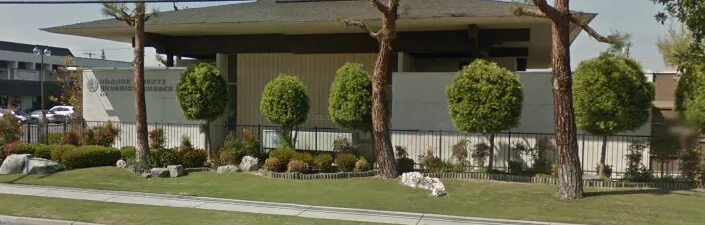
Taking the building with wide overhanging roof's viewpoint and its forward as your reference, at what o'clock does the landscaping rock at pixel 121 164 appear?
The landscaping rock is roughly at 2 o'clock from the building with wide overhanging roof.

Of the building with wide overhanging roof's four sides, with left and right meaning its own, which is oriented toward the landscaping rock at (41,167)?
front

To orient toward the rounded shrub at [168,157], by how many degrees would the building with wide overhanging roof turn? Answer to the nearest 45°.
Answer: approximately 45° to its right

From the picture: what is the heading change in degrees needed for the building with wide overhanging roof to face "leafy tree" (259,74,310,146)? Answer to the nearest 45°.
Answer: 0° — it already faces it

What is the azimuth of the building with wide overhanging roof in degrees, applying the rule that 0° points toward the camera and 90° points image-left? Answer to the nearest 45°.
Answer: approximately 0°

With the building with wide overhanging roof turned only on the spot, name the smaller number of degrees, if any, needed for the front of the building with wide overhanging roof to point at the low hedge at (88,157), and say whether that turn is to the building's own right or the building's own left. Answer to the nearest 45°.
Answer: approximately 90° to the building's own right

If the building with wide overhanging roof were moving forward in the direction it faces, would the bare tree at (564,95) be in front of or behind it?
in front

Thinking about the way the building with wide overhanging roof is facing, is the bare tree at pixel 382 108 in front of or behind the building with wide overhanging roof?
in front
